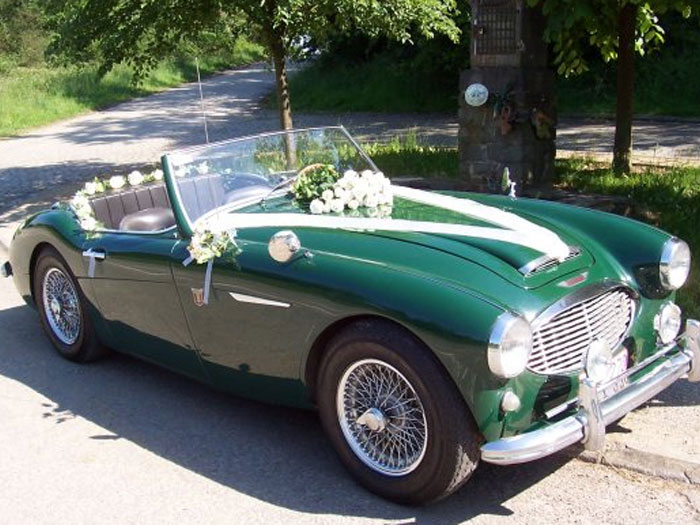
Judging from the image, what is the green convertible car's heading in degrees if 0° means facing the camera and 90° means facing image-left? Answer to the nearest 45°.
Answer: approximately 315°

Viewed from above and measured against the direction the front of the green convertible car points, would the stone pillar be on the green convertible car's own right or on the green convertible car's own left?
on the green convertible car's own left
